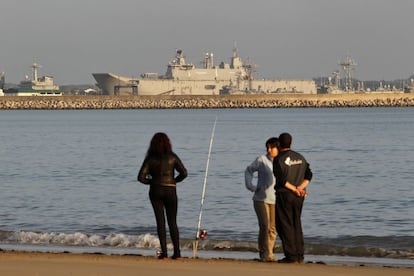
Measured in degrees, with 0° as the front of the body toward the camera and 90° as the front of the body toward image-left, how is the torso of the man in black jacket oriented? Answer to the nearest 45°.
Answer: approximately 135°

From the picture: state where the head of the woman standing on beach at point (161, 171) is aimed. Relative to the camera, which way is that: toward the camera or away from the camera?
away from the camera

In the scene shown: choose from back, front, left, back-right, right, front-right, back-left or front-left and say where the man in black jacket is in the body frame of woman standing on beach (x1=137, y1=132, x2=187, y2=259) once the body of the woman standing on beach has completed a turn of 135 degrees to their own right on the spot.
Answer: front-left

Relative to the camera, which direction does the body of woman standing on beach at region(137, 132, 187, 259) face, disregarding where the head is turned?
away from the camera
